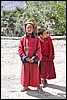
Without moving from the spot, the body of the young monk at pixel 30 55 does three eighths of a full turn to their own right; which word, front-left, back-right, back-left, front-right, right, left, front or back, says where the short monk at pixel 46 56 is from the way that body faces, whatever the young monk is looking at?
right

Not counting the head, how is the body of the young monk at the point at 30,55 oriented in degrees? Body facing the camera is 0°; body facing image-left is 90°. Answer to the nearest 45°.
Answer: approximately 0°
